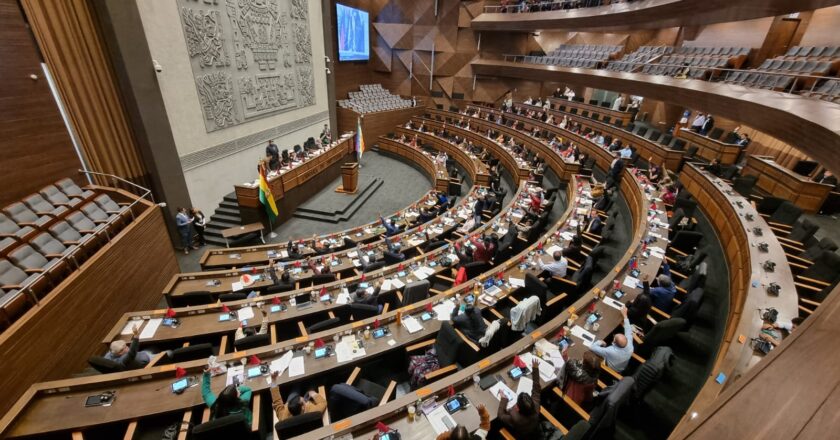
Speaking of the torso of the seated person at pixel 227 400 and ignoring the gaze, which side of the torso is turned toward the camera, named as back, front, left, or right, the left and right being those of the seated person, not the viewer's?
back

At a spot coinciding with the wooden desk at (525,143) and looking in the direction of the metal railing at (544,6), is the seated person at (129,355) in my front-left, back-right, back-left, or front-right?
back-left

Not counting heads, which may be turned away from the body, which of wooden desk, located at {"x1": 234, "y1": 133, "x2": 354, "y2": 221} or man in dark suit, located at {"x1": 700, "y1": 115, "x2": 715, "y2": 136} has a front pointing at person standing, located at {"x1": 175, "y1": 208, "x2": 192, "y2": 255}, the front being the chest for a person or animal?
the man in dark suit

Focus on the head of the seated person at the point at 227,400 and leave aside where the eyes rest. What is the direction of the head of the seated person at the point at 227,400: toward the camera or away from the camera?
away from the camera

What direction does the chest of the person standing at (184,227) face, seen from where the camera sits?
to the viewer's right

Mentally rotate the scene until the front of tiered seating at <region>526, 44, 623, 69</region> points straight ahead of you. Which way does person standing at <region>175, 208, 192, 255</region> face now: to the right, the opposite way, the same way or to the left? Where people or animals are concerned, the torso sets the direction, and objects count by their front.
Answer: the opposite way

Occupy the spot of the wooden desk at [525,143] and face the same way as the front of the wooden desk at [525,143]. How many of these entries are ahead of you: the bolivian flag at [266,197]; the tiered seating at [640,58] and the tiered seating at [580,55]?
1

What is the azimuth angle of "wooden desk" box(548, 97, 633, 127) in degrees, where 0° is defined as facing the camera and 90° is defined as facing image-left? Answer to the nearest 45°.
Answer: approximately 45°

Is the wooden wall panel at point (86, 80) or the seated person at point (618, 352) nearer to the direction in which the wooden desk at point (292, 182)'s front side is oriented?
the seated person

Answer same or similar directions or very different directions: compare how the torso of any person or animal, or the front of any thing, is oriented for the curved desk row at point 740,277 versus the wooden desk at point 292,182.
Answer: very different directions

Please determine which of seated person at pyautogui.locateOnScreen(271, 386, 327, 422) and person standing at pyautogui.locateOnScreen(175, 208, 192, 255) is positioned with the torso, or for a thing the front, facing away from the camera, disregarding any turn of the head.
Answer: the seated person

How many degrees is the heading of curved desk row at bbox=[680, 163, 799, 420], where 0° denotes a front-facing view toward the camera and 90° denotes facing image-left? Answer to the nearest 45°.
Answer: approximately 90°

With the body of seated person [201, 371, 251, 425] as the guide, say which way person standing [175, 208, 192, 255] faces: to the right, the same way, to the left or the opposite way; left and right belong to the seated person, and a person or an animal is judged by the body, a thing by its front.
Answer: to the right

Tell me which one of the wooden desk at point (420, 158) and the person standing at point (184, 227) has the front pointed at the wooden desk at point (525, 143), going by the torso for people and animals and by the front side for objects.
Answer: the person standing

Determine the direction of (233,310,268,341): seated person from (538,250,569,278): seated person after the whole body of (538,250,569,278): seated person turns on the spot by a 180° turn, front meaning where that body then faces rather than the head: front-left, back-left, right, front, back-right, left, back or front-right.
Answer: right

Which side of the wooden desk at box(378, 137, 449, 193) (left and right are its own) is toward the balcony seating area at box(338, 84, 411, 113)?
right
